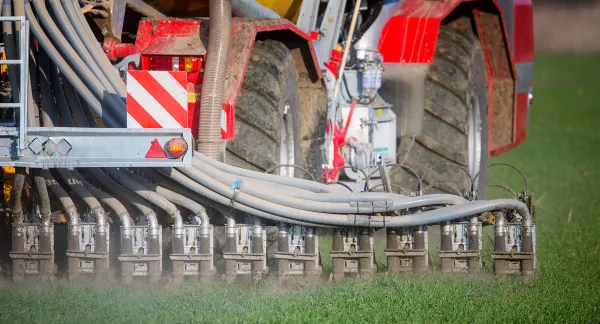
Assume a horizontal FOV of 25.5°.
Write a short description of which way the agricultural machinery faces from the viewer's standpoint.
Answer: facing away from the viewer and to the right of the viewer
